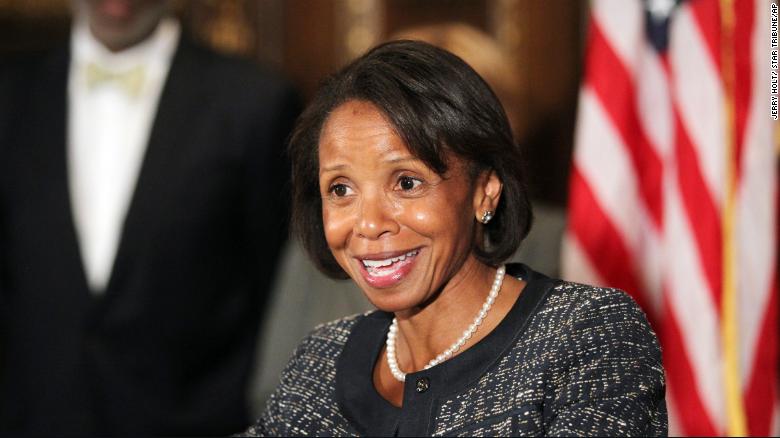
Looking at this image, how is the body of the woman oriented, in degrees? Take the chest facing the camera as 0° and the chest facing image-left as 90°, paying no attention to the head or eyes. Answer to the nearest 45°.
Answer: approximately 45°

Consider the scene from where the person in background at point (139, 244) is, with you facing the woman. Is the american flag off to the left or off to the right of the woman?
left

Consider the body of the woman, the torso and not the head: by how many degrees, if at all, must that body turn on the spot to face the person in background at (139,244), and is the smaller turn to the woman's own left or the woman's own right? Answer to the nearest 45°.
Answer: approximately 90° to the woman's own right
